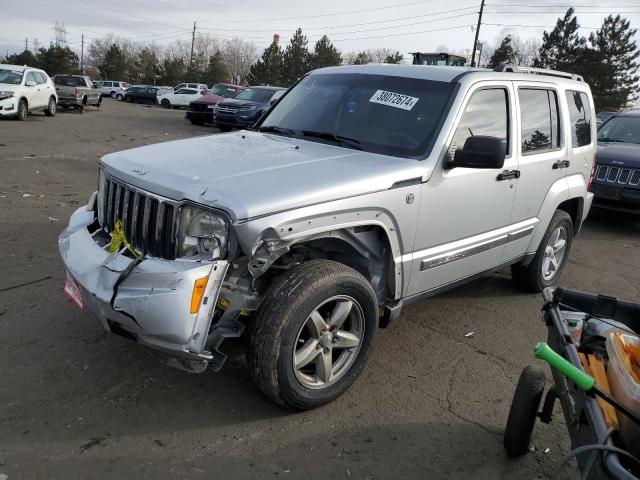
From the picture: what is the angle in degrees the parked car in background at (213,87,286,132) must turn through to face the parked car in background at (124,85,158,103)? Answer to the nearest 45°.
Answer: approximately 135° to its right

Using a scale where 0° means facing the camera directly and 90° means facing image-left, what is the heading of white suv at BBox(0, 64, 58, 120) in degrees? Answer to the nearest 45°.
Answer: approximately 45°

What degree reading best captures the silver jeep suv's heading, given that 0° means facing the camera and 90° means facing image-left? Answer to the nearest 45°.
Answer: approximately 45°

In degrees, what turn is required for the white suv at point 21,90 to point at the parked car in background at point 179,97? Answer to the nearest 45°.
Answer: approximately 180°

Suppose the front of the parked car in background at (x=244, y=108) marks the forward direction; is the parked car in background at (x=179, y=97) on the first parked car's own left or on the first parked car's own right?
on the first parked car's own right

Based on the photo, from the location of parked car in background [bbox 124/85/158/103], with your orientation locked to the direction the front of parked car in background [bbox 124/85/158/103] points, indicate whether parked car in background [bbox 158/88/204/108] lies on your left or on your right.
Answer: on your left

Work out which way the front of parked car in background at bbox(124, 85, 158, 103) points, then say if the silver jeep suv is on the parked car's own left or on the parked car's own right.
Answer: on the parked car's own left

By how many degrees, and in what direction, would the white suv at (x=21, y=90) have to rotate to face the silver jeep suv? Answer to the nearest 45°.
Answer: approximately 45° to its left

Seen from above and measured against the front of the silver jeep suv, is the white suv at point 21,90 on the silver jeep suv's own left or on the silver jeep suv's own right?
on the silver jeep suv's own right

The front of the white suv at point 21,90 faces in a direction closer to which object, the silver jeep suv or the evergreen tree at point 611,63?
the silver jeep suv
